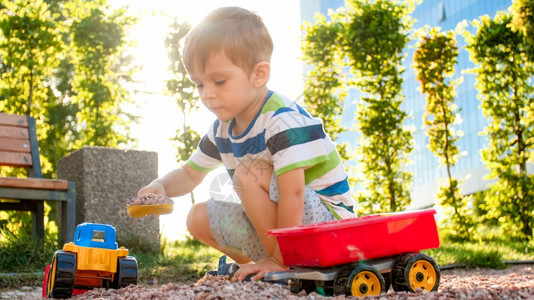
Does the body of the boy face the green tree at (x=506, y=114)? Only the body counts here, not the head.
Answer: no

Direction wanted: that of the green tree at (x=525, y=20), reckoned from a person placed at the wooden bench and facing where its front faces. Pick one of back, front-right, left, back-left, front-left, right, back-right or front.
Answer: front-left

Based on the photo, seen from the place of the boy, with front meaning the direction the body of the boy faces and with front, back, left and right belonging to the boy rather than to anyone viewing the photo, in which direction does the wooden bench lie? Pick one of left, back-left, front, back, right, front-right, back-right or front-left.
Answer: right

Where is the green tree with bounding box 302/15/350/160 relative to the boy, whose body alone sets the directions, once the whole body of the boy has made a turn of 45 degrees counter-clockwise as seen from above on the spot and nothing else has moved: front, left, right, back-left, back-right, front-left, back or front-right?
back

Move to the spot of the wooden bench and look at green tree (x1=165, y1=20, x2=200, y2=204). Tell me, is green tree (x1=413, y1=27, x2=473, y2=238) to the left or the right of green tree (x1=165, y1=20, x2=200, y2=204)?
right

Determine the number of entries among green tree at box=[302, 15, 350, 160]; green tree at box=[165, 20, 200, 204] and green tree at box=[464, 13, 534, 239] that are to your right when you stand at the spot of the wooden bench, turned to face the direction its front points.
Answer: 0

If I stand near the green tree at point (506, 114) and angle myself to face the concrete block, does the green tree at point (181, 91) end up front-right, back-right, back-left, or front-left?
front-right

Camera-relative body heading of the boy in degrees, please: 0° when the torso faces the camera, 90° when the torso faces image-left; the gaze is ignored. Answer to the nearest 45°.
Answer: approximately 45°

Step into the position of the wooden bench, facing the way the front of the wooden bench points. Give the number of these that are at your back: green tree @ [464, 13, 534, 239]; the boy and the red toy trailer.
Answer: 0

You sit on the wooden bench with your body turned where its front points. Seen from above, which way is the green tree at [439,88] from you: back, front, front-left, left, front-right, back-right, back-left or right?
front-left

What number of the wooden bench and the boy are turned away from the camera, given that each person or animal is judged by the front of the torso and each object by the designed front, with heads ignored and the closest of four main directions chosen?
0

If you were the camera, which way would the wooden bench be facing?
facing the viewer and to the right of the viewer
